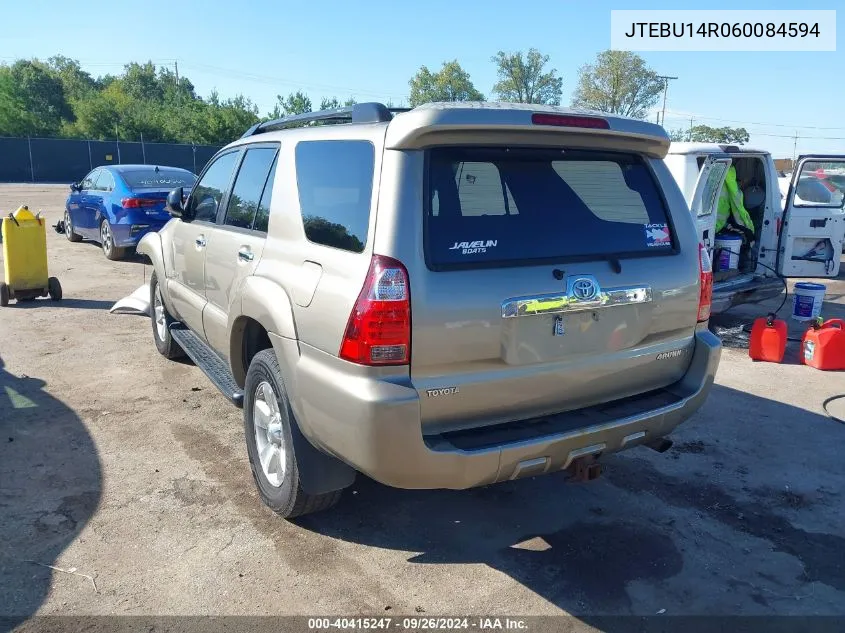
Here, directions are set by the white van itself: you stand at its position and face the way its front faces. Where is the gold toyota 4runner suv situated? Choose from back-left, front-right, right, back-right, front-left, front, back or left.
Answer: back-left

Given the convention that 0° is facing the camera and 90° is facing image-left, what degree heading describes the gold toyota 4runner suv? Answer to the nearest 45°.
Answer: approximately 135°

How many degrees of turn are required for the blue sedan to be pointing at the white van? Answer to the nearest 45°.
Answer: approximately 180°

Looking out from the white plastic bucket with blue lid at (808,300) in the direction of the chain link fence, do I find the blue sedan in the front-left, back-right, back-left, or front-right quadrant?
front-left

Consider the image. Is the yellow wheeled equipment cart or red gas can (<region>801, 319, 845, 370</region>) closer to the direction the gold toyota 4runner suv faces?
the yellow wheeled equipment cart

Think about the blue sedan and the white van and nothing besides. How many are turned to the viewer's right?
0

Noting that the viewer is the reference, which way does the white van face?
facing away from the viewer and to the left of the viewer

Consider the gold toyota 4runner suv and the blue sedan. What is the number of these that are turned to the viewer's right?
0

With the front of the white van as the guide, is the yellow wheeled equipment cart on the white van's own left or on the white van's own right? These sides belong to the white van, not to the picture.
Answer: on the white van's own left

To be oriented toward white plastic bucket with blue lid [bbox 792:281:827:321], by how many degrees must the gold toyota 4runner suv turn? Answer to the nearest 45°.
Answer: approximately 90° to its right

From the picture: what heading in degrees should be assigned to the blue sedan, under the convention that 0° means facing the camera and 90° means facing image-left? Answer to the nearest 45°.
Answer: approximately 135°

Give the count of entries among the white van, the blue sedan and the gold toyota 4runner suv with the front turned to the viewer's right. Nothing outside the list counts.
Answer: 0
